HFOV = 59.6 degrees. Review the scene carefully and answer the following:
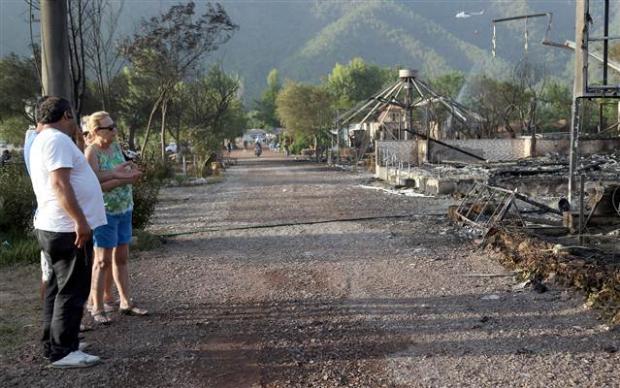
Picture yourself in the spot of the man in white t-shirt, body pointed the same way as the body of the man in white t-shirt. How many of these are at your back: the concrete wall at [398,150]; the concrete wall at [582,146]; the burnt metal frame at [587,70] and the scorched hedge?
0

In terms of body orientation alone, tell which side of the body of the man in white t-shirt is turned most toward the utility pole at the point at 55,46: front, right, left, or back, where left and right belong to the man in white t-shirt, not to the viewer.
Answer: left

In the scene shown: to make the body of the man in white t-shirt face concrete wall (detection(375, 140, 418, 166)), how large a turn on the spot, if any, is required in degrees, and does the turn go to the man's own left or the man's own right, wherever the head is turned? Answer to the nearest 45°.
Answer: approximately 45° to the man's own left

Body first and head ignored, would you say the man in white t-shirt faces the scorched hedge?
yes

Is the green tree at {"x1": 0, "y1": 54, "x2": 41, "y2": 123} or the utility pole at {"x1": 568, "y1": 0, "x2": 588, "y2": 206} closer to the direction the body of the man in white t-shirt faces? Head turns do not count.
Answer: the utility pole

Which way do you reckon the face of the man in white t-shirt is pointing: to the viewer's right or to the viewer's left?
to the viewer's right

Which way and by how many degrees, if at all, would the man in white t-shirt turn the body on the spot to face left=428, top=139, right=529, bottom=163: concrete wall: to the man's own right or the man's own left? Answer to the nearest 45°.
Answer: approximately 45° to the man's own left

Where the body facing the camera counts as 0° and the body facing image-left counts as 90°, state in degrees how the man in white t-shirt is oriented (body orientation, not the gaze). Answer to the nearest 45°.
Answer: approximately 270°

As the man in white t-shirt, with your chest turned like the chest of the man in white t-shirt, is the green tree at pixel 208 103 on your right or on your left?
on your left

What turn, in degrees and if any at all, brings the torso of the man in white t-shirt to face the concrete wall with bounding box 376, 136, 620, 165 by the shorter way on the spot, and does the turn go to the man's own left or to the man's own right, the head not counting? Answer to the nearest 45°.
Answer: approximately 45° to the man's own left

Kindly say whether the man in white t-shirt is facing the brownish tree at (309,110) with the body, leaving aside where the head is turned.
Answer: no

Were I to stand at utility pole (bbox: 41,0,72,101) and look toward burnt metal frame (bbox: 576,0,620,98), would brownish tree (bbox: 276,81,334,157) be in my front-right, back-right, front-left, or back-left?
front-left
